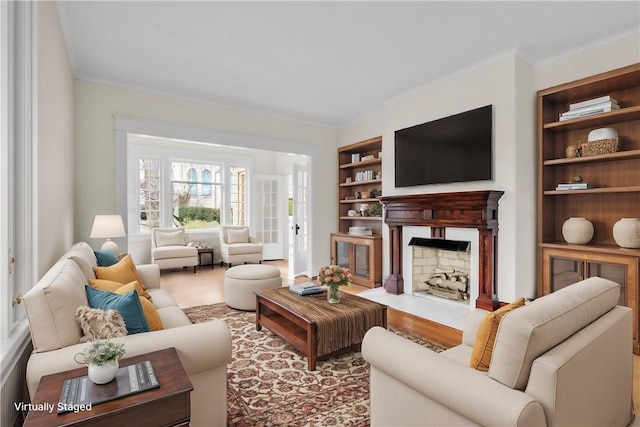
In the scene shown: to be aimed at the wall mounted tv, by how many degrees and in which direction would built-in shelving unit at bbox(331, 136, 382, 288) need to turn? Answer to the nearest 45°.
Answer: approximately 90° to its left

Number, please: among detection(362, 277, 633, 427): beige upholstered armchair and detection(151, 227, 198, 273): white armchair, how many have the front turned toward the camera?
1

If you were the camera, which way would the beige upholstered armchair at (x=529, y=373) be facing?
facing away from the viewer and to the left of the viewer

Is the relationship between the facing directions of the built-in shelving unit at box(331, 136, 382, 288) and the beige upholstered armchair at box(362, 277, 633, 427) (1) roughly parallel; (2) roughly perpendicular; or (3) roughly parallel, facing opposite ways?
roughly perpendicular

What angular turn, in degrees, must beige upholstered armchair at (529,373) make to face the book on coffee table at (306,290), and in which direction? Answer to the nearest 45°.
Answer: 0° — it already faces it

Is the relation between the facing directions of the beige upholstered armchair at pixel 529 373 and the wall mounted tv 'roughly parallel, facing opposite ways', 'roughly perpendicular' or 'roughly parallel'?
roughly perpendicular

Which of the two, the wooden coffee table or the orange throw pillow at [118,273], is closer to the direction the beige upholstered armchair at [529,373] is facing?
the wooden coffee table

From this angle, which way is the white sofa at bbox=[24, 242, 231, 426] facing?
to the viewer's right

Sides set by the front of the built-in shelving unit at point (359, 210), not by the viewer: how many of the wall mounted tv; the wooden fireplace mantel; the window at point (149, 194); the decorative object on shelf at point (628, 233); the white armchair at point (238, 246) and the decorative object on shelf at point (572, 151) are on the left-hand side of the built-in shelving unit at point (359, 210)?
4
